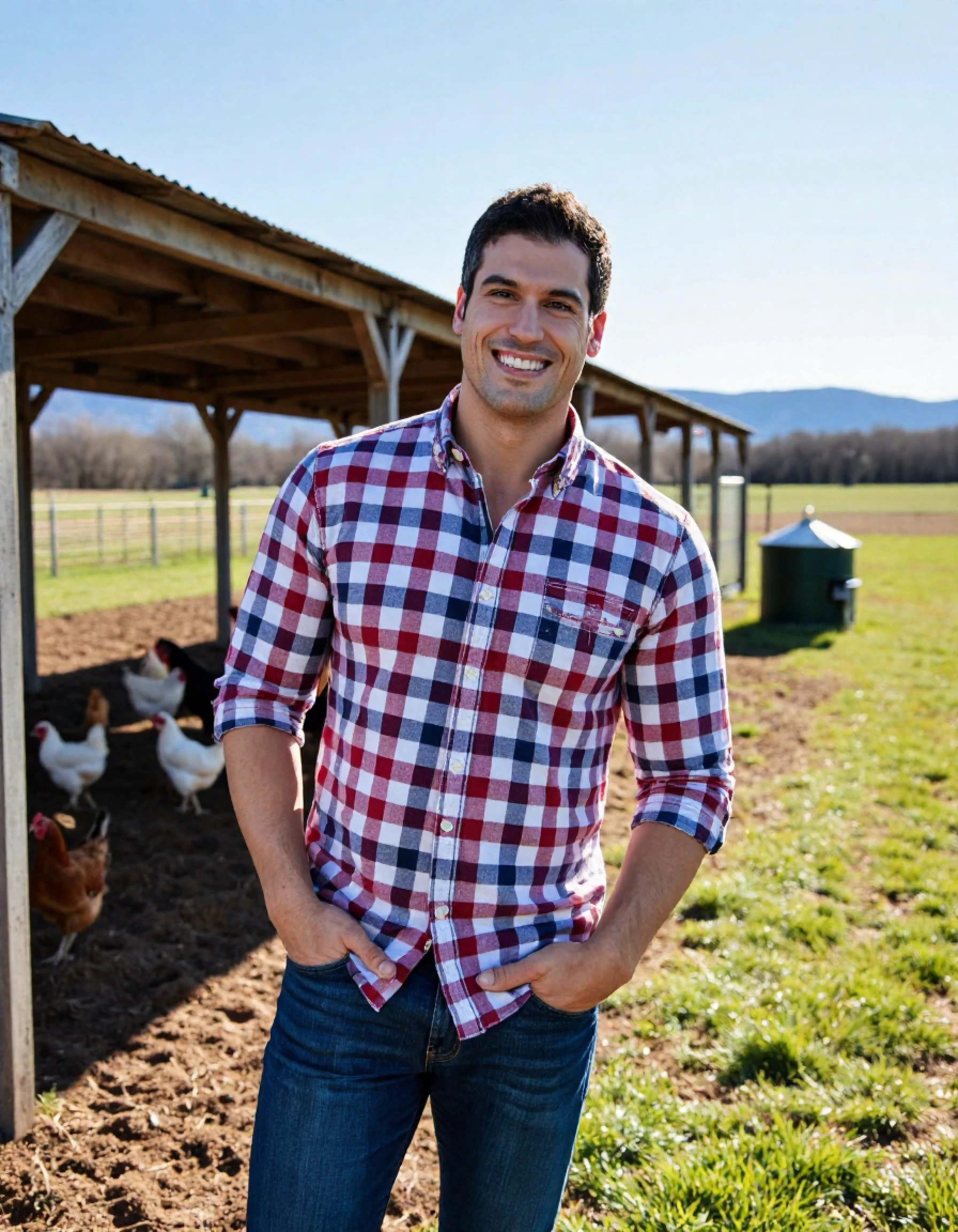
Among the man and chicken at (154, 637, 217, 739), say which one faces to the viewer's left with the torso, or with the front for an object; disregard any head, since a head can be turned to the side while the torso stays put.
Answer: the chicken

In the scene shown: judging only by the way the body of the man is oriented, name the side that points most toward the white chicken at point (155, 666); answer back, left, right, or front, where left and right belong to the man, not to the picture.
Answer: back

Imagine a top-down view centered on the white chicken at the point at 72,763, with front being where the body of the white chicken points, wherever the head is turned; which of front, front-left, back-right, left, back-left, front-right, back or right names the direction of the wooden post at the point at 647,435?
back-right

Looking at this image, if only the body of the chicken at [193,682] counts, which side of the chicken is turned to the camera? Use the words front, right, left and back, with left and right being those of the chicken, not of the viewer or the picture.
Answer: left

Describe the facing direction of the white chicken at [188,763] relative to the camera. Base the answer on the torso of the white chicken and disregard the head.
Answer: to the viewer's left

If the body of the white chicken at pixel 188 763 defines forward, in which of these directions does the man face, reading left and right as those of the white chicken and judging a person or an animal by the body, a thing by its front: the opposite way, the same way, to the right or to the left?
to the left

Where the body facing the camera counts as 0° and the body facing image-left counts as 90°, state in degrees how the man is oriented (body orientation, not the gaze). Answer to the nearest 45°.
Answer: approximately 0°

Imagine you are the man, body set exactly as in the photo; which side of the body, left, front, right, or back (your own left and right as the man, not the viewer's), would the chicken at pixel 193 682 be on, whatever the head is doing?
back

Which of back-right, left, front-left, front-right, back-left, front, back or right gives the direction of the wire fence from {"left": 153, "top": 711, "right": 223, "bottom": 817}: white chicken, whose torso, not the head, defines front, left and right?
right

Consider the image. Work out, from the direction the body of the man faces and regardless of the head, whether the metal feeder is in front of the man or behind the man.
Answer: behind

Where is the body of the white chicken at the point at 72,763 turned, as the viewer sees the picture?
to the viewer's left

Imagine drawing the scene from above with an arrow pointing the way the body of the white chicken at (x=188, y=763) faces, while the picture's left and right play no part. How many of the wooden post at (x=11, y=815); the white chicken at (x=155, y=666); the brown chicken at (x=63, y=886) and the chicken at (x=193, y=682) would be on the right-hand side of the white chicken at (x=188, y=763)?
2
